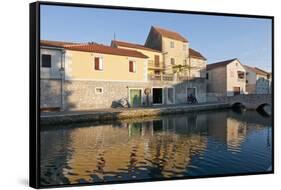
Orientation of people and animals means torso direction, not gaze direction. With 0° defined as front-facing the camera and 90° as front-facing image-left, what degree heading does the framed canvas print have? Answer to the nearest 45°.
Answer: approximately 315°
